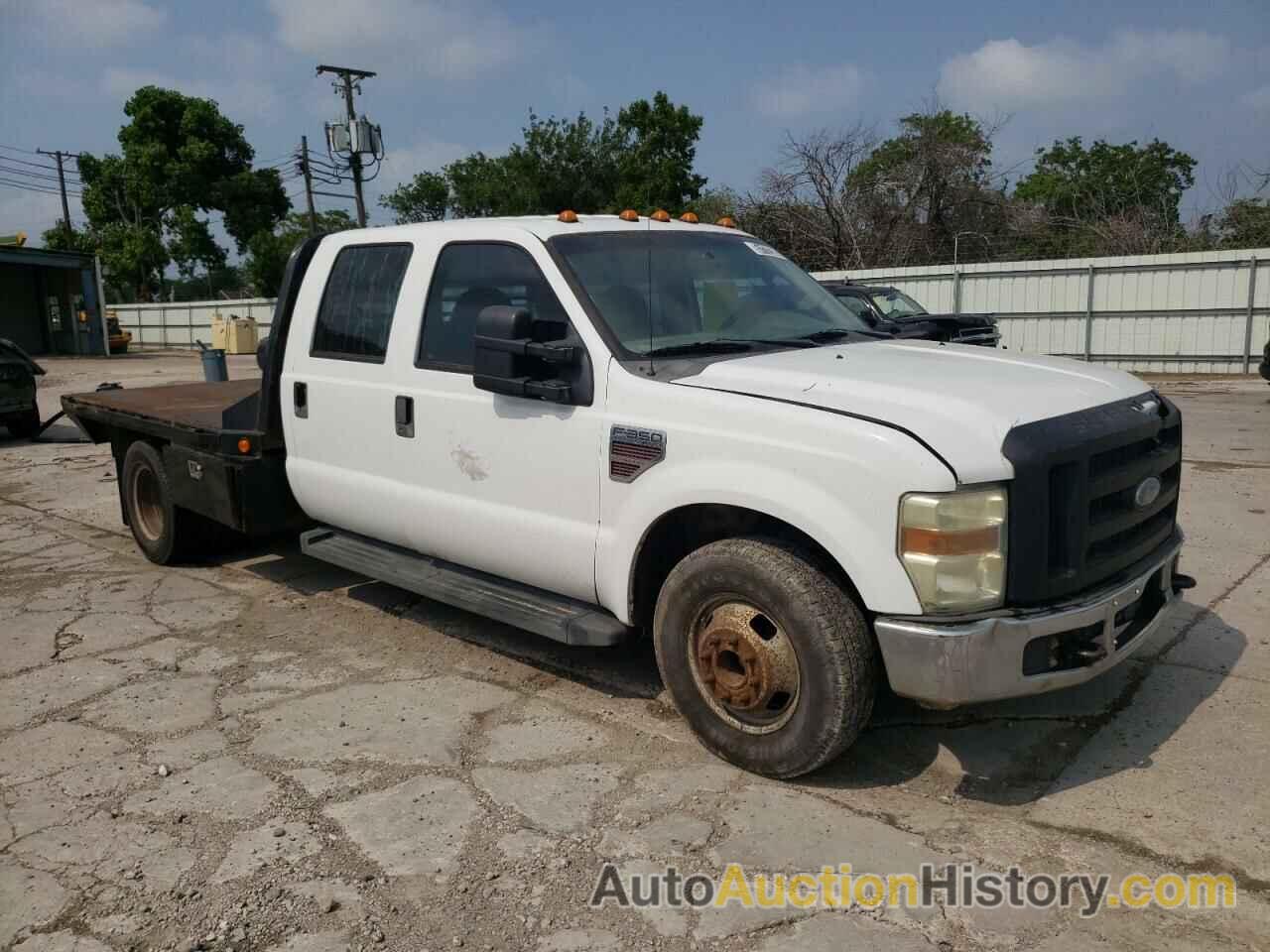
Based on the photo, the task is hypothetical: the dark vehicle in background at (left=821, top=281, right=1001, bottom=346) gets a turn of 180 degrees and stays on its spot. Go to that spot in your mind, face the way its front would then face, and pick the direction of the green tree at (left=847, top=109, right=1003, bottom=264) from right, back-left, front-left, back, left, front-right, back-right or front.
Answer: front-right

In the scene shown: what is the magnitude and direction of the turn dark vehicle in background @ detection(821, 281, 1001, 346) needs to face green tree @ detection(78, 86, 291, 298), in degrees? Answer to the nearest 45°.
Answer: approximately 180°

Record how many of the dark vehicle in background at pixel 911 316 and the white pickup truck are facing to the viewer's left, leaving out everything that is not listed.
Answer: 0

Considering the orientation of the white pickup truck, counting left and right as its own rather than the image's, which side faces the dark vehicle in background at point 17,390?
back

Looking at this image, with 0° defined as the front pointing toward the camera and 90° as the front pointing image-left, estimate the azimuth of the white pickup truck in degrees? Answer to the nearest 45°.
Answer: approximately 315°

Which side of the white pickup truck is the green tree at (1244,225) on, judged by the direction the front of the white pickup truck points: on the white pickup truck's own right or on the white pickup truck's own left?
on the white pickup truck's own left

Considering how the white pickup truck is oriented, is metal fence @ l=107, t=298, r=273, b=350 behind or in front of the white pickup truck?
behind

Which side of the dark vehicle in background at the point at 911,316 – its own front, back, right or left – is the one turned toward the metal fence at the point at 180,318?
back

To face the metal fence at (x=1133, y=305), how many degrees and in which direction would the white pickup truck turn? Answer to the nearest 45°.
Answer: approximately 90° to its left

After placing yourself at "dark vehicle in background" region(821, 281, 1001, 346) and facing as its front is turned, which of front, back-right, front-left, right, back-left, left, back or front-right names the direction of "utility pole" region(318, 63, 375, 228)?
back

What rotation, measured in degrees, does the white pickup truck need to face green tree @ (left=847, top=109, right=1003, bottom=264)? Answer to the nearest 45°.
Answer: approximately 135° to its left

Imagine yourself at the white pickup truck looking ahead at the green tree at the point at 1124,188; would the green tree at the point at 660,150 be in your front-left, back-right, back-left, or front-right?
front-left

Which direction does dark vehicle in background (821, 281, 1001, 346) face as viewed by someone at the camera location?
facing the viewer and to the right of the viewer

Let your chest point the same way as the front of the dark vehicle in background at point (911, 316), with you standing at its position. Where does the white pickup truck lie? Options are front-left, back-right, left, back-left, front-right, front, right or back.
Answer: front-right

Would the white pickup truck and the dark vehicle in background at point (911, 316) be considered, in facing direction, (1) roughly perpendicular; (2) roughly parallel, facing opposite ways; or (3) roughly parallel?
roughly parallel

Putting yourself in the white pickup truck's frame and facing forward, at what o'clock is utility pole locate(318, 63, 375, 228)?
The utility pole is roughly at 7 o'clock from the white pickup truck.
